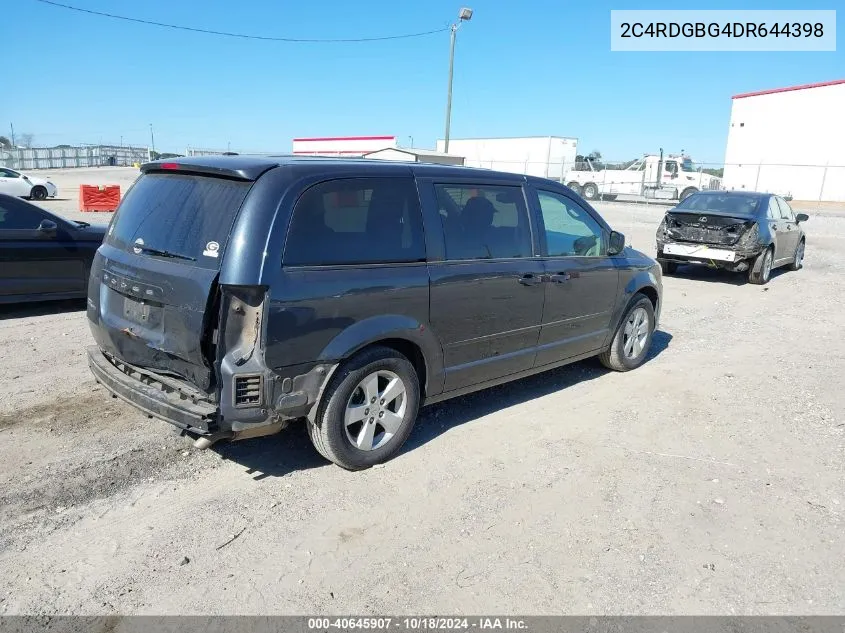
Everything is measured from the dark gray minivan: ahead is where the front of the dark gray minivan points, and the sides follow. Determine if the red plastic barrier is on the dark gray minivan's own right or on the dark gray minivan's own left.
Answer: on the dark gray minivan's own left

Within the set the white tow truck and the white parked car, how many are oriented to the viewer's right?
2

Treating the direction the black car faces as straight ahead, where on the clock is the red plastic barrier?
The red plastic barrier is roughly at 9 o'clock from the black car.

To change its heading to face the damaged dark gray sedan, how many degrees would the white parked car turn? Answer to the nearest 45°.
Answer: approximately 45° to its right

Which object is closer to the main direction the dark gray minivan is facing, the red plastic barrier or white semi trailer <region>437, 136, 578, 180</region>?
the white semi trailer

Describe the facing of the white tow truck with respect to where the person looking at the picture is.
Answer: facing to the right of the viewer

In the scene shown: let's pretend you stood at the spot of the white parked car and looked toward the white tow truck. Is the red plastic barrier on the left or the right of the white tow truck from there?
right

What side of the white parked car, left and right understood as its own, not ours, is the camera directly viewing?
right

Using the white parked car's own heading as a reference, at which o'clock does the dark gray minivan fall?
The dark gray minivan is roughly at 3 o'clock from the white parked car.

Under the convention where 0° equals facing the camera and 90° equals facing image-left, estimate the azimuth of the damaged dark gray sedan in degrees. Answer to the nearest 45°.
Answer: approximately 225°

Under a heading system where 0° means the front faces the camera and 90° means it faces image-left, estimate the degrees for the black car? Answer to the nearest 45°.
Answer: approximately 270°

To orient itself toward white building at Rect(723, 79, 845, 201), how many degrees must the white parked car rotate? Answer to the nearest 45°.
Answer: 0° — it already faces it

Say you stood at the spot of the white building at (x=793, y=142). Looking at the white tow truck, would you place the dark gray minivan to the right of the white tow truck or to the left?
left

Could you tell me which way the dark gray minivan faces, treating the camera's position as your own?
facing away from the viewer and to the right of the viewer
